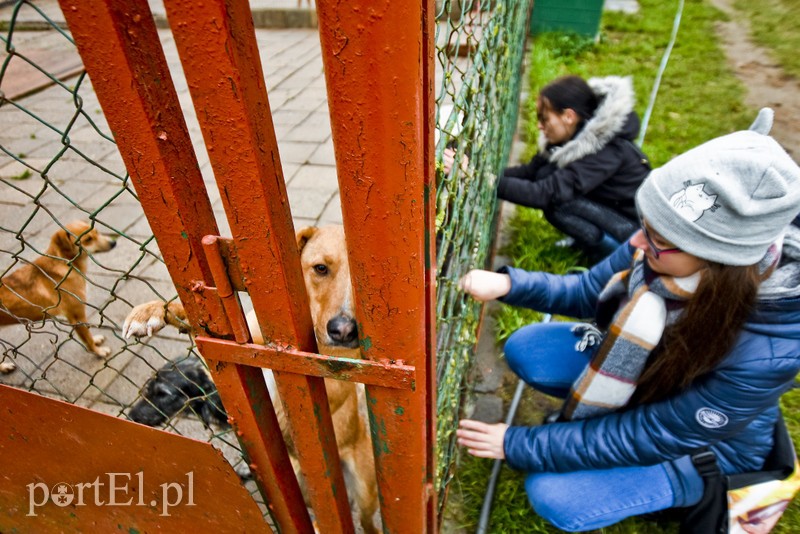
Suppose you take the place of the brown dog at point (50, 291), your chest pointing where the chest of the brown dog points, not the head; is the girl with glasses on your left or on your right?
on your right

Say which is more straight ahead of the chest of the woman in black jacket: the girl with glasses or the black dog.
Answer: the black dog

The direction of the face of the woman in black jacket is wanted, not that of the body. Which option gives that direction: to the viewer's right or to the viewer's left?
to the viewer's left

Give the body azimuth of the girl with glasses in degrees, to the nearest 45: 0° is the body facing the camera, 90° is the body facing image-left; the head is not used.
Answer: approximately 90°

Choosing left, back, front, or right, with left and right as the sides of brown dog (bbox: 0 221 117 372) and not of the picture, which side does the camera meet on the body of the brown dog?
right

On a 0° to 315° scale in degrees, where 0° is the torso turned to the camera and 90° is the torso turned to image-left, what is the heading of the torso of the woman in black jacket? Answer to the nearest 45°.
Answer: approximately 90°

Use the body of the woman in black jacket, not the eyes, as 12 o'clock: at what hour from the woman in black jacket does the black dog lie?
The black dog is roughly at 10 o'clock from the woman in black jacket.

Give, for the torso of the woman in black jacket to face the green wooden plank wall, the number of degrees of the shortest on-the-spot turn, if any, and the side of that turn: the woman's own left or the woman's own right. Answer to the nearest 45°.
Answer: approximately 90° to the woman's own right

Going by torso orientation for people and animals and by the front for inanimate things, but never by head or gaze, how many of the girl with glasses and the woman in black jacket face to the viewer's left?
2

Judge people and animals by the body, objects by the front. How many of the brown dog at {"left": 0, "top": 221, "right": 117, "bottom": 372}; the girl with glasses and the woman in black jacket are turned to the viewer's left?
2

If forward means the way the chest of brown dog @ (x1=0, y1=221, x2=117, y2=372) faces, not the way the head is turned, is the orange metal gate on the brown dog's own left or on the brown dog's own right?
on the brown dog's own right

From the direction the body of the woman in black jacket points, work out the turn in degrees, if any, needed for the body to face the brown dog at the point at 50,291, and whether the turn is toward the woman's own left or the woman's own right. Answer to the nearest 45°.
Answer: approximately 45° to the woman's own left
